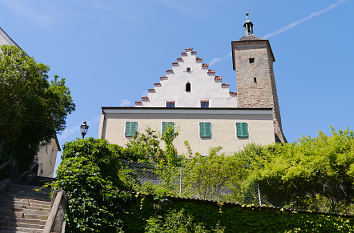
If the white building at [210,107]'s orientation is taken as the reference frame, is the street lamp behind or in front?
in front

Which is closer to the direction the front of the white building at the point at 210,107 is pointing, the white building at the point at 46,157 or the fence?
the fence

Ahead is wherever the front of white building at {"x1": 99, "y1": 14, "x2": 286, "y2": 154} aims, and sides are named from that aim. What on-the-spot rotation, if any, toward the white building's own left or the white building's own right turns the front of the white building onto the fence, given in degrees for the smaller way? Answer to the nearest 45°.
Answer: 0° — it already faces it

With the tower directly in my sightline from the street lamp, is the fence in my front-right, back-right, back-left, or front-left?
front-right

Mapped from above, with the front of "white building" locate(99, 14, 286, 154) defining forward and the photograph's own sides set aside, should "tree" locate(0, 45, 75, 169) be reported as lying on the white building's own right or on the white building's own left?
on the white building's own right

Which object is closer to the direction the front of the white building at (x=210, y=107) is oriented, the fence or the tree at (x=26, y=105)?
the fence

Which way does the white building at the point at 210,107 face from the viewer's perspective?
toward the camera

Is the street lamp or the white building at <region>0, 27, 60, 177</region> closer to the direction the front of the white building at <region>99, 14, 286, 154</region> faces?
the street lamp

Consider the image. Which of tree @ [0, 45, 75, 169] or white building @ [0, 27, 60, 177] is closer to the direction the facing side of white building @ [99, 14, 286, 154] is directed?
the tree

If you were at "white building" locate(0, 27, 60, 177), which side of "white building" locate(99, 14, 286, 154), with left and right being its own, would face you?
right
